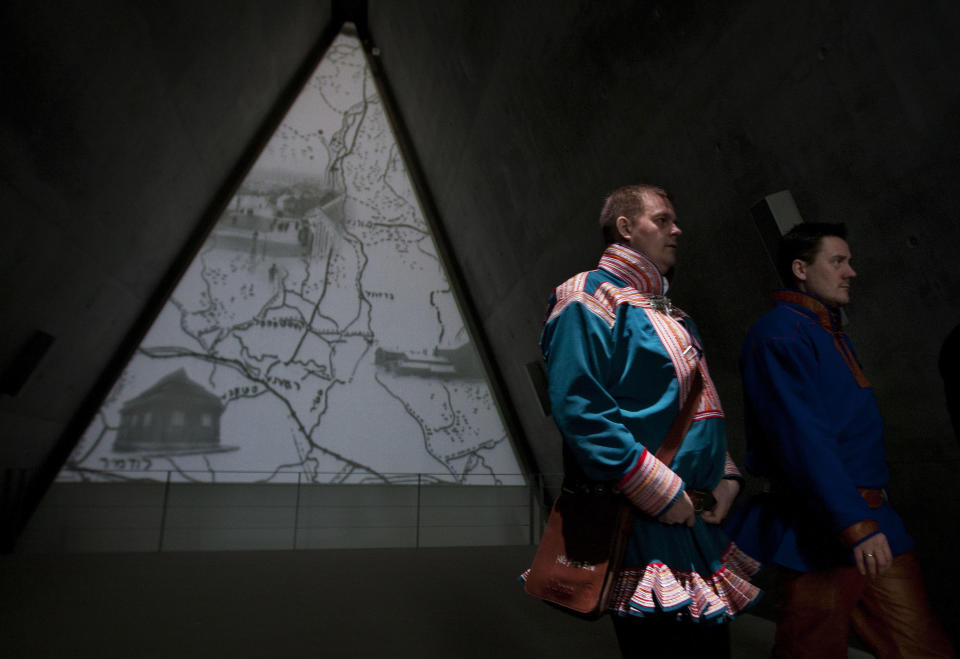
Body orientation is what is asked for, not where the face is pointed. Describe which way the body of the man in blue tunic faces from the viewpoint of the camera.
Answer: to the viewer's right

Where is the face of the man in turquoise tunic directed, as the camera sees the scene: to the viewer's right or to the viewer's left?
to the viewer's right

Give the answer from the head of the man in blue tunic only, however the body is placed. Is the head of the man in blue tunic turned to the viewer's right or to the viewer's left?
to the viewer's right

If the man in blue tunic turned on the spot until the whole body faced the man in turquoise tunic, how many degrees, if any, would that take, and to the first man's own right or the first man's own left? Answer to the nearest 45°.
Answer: approximately 135° to the first man's own right
